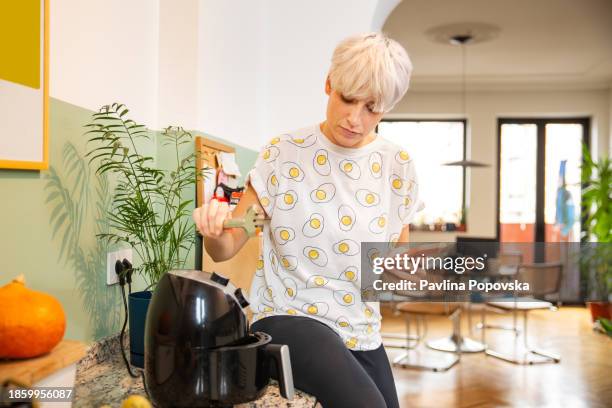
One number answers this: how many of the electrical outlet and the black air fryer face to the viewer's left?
0

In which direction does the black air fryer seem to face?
to the viewer's right

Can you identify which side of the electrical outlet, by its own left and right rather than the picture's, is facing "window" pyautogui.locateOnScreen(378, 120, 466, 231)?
left

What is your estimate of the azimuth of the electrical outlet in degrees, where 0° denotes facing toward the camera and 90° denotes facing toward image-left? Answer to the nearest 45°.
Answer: approximately 315°

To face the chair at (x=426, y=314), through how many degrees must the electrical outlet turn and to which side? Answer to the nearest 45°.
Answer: approximately 90° to its left

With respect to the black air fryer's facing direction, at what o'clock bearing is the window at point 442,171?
The window is roughly at 10 o'clock from the black air fryer.

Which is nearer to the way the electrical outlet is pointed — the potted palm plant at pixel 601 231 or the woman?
the woman

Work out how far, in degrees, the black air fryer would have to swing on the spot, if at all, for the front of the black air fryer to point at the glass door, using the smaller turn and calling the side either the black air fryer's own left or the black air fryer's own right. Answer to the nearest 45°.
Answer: approximately 45° to the black air fryer's own left

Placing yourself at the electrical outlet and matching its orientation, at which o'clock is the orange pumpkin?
The orange pumpkin is roughly at 2 o'clock from the electrical outlet.
